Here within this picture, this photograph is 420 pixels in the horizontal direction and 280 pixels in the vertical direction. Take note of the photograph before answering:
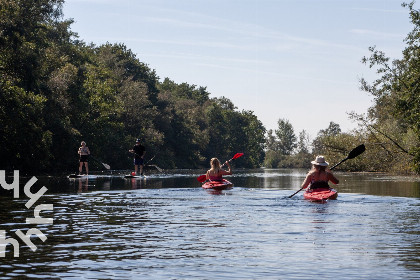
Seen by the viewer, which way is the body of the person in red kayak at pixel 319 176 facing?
away from the camera

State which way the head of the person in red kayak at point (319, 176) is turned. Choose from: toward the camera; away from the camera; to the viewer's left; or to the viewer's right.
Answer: away from the camera

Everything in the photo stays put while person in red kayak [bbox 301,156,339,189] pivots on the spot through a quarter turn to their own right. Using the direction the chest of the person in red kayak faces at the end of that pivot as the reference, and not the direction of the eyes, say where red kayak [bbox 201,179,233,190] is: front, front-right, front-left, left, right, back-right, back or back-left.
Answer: back-left
